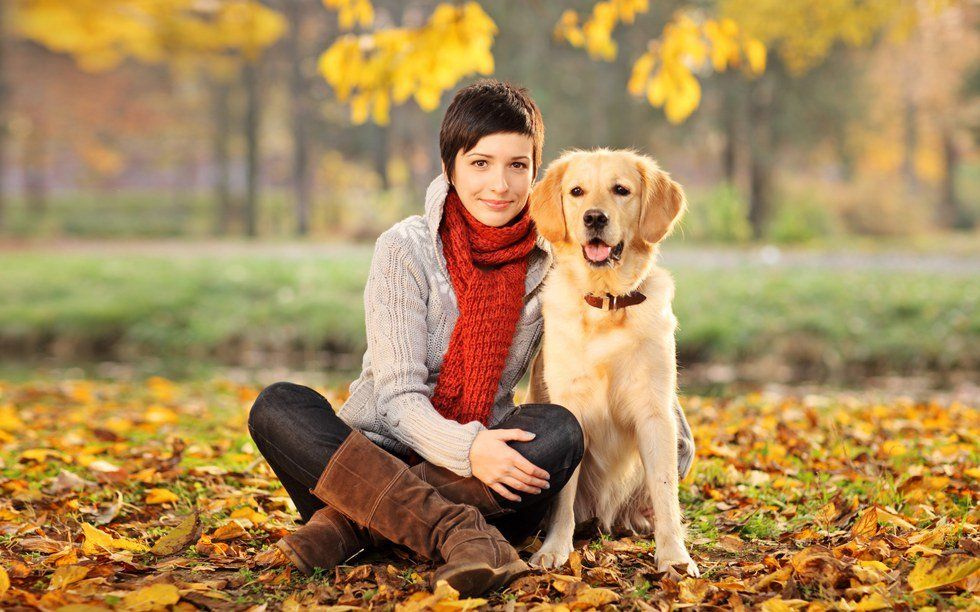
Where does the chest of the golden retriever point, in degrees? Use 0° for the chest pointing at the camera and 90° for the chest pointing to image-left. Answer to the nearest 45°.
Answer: approximately 0°

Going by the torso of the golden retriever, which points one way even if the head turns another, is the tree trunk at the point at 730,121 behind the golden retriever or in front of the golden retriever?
behind

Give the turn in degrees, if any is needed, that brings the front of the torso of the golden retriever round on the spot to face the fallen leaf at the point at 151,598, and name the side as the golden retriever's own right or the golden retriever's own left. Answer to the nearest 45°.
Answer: approximately 45° to the golden retriever's own right

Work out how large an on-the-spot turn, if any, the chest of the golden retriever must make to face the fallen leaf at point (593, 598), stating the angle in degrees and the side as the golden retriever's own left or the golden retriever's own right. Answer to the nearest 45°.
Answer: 0° — it already faces it

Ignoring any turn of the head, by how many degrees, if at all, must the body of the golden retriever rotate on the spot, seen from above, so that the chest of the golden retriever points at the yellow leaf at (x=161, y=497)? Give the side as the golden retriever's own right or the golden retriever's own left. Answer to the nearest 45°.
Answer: approximately 90° to the golden retriever's own right

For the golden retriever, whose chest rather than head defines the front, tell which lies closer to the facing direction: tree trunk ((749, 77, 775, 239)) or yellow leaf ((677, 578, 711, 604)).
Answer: the yellow leaf

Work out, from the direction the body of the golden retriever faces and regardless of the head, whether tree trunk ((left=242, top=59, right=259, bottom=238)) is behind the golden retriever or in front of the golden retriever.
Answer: behind

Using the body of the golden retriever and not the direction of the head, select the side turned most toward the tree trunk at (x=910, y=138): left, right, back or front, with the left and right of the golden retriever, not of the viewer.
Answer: back

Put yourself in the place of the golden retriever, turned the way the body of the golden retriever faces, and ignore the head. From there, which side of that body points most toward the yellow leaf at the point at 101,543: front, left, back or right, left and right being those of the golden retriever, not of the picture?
right

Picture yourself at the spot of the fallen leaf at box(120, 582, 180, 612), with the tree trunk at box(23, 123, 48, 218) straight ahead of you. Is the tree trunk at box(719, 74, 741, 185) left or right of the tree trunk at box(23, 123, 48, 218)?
right

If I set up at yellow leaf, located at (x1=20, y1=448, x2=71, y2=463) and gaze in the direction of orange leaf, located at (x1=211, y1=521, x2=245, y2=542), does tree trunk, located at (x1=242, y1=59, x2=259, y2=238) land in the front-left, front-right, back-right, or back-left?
back-left

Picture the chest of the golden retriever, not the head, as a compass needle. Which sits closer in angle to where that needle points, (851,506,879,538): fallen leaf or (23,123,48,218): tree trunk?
the fallen leaf
